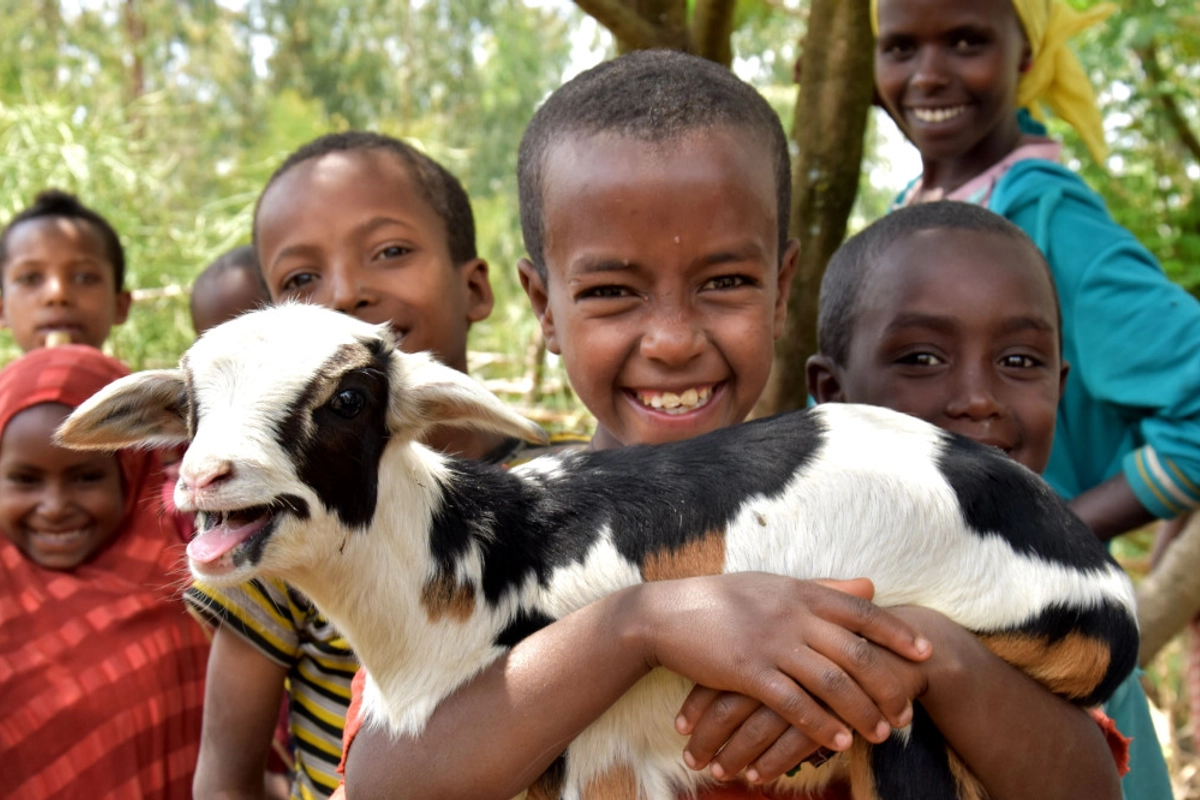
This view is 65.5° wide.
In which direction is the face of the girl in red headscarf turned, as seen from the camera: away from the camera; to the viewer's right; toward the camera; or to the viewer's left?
toward the camera

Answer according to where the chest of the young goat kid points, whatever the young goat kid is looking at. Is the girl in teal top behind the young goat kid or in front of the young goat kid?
behind

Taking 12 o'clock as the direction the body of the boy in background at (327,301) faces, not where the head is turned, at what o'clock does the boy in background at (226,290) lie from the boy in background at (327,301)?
the boy in background at (226,290) is roughly at 4 o'clock from the boy in background at (327,301).

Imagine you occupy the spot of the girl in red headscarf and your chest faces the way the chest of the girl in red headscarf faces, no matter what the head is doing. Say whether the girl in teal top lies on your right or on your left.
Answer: on your left

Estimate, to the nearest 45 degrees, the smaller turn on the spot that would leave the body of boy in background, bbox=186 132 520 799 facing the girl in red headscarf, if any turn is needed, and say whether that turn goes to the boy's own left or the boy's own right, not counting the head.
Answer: approximately 90° to the boy's own right

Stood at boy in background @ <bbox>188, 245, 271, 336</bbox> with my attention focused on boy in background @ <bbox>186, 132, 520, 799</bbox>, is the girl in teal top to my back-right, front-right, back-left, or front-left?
front-left

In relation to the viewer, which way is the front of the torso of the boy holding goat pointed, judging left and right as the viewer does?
facing the viewer

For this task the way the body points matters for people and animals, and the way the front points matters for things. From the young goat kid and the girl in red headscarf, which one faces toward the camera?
the girl in red headscarf

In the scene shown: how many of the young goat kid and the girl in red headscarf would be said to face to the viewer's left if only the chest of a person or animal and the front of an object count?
1

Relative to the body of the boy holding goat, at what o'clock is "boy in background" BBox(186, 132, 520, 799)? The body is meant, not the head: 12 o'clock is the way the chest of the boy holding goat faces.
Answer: The boy in background is roughly at 4 o'clock from the boy holding goat.

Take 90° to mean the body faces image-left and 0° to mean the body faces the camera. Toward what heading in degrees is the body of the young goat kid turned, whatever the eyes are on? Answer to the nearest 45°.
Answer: approximately 90°

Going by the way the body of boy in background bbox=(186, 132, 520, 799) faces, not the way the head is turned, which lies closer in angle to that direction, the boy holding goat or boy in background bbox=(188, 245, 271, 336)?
the boy holding goat

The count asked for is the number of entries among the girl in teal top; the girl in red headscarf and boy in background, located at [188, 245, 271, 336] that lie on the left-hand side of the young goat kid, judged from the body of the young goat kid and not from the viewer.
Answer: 0

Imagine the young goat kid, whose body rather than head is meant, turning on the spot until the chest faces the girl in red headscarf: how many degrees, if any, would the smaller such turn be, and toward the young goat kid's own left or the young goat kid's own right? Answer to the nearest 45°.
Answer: approximately 45° to the young goat kid's own right

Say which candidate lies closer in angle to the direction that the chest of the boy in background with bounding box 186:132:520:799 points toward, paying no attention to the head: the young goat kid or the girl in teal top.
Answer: the young goat kid

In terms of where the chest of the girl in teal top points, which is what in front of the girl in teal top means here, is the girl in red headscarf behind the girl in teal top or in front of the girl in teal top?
in front

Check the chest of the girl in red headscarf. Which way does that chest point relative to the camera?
toward the camera

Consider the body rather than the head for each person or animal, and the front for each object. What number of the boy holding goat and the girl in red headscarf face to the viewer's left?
0

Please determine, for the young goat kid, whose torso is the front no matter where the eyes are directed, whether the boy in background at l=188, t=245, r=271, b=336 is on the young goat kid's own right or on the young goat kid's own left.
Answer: on the young goat kid's own right
